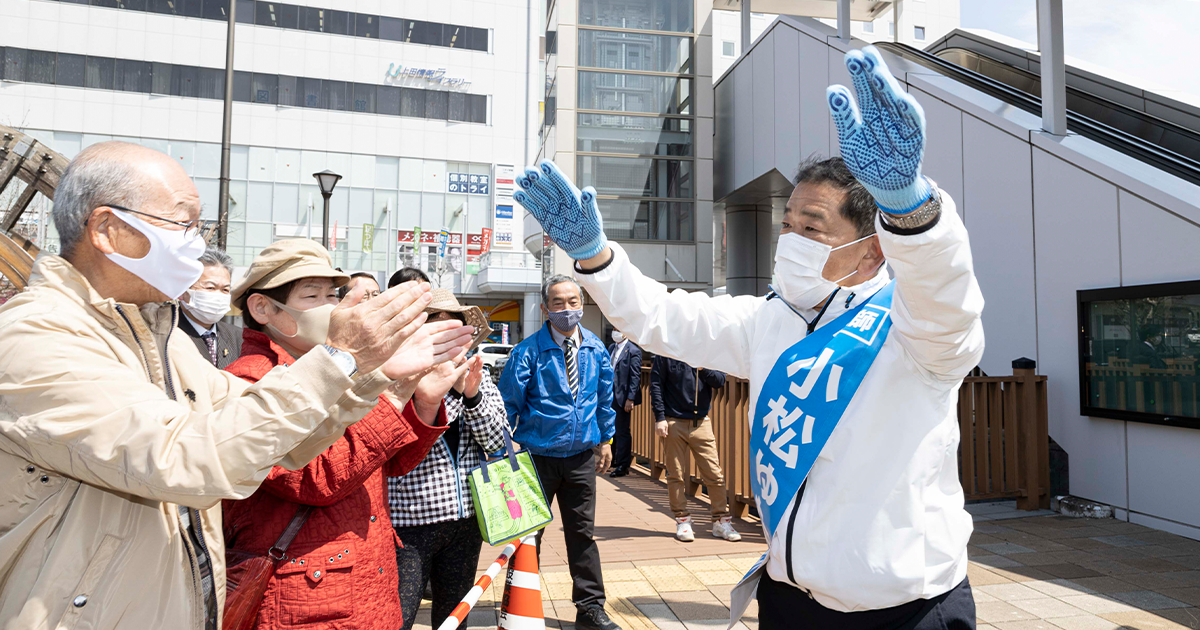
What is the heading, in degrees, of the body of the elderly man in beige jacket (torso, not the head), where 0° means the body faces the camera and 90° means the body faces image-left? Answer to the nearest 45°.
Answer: approximately 270°

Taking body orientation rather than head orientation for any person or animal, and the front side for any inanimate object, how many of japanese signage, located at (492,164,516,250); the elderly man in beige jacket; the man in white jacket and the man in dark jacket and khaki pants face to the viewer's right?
1

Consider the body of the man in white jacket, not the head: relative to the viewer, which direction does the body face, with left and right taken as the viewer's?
facing the viewer and to the left of the viewer

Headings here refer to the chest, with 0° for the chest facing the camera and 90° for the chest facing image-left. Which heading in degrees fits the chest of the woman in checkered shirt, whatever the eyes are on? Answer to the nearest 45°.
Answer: approximately 315°

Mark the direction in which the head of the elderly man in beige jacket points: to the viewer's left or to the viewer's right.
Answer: to the viewer's right

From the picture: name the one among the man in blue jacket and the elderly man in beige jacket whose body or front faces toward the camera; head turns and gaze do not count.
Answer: the man in blue jacket

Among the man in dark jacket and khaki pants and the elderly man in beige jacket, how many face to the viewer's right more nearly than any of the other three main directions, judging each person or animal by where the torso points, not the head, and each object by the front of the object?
1

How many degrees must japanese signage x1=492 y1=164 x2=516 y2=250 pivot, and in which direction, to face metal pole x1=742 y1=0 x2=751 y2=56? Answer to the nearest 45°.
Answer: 0° — it already faces it

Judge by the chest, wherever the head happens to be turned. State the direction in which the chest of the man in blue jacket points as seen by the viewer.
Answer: toward the camera

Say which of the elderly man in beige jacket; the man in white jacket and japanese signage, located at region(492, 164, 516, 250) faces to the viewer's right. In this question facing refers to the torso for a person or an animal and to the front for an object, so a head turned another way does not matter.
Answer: the elderly man in beige jacket

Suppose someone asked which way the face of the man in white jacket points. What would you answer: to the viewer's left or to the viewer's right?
to the viewer's left

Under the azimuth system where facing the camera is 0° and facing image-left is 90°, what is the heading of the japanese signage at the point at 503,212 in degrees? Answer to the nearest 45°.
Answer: approximately 0°
